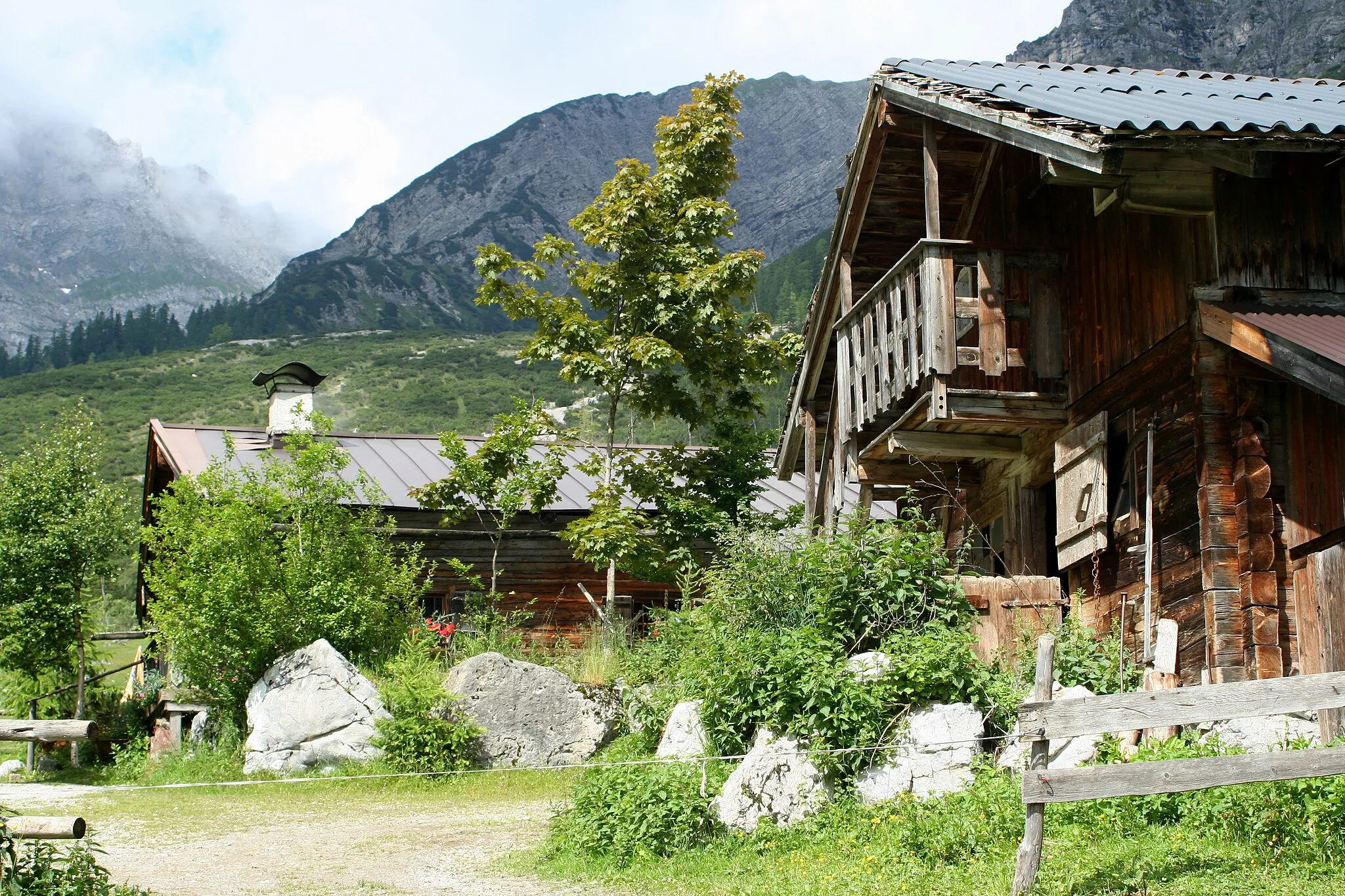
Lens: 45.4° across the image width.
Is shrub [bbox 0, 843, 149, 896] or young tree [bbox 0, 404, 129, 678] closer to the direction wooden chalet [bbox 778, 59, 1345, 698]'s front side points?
the shrub

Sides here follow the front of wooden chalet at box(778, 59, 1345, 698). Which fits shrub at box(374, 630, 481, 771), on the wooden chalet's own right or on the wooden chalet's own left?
on the wooden chalet's own right

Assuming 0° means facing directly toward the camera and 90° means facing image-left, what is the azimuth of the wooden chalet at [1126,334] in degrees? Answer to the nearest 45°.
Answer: approximately 45°

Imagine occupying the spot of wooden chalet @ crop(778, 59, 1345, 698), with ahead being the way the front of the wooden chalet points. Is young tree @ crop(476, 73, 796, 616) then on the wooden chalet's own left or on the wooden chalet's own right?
on the wooden chalet's own right

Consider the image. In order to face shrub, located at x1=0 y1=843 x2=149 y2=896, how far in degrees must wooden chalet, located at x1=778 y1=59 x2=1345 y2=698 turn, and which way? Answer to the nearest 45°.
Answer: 0° — it already faces it

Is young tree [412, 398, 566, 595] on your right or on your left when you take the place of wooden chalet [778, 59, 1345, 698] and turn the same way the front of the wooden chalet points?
on your right

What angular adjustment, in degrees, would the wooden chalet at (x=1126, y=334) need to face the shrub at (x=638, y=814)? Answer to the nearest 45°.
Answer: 0° — it already faces it
